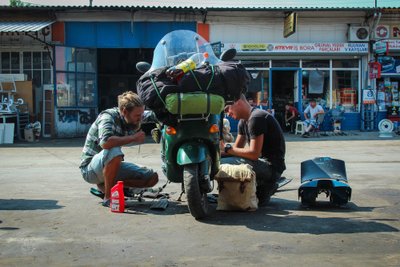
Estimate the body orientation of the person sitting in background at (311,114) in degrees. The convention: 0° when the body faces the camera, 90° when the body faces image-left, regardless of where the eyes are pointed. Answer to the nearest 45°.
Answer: approximately 45°

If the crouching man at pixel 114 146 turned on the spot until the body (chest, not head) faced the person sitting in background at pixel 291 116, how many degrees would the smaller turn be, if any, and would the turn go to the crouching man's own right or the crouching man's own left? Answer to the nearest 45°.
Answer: approximately 45° to the crouching man's own left

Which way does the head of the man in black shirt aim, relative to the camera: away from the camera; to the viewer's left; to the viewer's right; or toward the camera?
to the viewer's left

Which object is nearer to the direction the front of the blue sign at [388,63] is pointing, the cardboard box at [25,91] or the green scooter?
the green scooter

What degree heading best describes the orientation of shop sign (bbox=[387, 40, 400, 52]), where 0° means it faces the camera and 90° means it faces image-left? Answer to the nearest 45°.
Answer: approximately 0°

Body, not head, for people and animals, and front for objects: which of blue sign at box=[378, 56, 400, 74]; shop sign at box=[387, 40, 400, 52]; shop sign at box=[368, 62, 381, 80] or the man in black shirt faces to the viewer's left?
the man in black shirt

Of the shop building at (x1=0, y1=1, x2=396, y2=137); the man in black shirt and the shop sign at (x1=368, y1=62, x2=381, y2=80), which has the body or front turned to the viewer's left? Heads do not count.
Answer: the man in black shirt

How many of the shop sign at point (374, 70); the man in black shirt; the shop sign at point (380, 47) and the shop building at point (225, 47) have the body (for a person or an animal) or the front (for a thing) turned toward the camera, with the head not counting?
3

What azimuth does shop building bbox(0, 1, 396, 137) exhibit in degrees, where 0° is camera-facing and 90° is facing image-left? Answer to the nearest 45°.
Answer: approximately 0°

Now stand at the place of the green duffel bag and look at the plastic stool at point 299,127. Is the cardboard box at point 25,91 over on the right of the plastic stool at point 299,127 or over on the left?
left

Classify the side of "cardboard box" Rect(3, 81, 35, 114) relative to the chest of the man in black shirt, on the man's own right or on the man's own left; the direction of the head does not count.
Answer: on the man's own right
